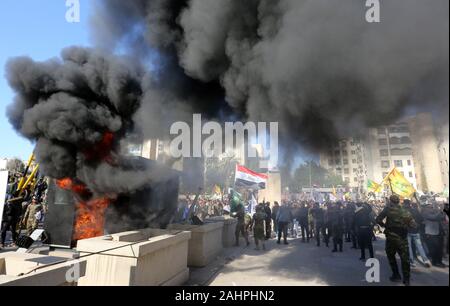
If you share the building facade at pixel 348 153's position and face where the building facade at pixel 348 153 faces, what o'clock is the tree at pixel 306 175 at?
The tree is roughly at 1 o'clock from the building facade.

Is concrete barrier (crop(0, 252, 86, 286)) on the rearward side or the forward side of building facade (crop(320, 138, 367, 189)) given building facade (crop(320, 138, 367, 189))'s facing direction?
on the forward side

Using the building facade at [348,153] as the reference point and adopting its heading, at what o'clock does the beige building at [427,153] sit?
The beige building is roughly at 10 o'clock from the building facade.

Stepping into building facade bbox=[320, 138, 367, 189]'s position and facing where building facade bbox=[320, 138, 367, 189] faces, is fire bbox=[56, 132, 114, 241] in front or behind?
in front

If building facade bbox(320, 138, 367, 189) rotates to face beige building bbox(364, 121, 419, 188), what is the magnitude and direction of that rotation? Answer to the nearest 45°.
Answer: approximately 45° to its left

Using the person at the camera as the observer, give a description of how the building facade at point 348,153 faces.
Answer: facing the viewer and to the left of the viewer
